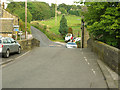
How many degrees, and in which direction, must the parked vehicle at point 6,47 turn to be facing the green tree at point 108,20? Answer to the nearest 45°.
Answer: approximately 45° to its right

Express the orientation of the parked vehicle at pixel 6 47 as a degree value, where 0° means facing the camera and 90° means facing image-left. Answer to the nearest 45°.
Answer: approximately 225°
